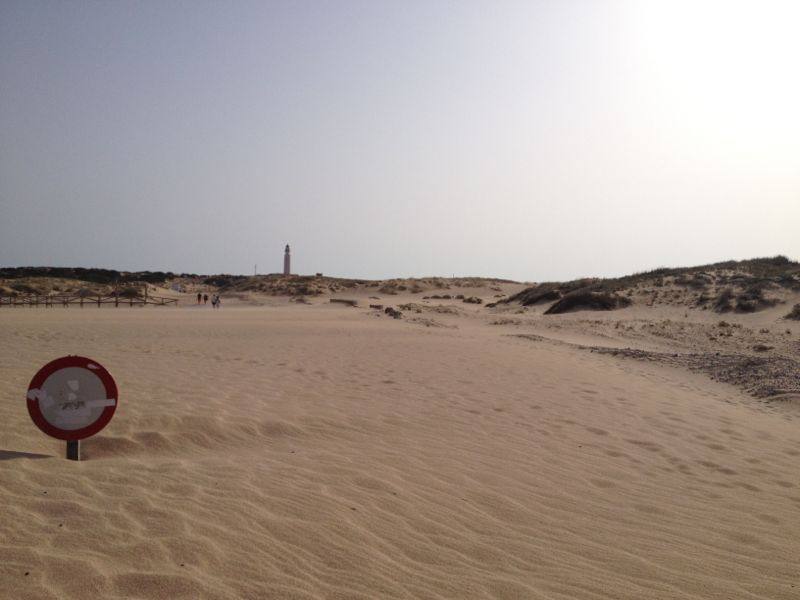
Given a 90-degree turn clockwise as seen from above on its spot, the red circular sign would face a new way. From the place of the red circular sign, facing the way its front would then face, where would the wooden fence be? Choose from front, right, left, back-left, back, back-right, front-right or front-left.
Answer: right

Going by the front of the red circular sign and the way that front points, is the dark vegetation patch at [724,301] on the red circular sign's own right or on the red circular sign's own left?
on the red circular sign's own left

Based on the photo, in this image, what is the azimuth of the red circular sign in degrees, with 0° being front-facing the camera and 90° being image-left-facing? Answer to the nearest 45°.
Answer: approximately 0°

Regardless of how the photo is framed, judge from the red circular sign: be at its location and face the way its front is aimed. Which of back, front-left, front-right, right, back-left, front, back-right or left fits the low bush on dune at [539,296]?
back-left

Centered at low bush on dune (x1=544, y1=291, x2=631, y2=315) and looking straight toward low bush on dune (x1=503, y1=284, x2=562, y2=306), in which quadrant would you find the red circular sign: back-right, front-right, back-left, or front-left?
back-left

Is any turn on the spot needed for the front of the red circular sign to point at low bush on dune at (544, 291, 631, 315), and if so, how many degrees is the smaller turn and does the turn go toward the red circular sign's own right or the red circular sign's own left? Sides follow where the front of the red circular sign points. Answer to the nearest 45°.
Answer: approximately 135° to the red circular sign's own left
